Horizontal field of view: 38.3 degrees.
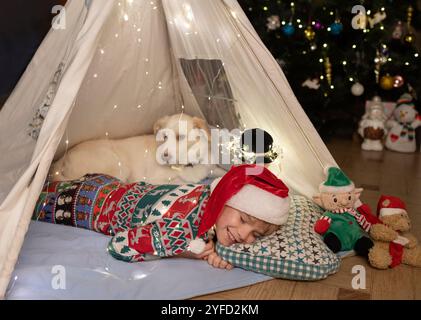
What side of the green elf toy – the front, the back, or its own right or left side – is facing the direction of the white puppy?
right

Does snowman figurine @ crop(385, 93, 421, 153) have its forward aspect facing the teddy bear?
yes

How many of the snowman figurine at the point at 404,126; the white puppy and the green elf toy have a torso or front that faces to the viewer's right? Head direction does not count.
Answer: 1

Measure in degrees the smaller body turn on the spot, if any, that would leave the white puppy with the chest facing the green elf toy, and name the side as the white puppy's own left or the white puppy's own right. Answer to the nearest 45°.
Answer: approximately 45° to the white puppy's own right

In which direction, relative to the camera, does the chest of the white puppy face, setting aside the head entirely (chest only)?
to the viewer's right

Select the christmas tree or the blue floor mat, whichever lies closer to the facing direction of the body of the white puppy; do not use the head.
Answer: the christmas tree

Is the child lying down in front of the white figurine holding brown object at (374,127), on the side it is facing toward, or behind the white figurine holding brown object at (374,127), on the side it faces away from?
in front

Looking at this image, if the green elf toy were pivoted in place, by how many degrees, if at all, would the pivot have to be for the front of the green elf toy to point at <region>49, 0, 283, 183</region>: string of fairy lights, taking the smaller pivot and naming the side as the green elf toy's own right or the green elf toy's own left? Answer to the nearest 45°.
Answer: approximately 90° to the green elf toy's own right

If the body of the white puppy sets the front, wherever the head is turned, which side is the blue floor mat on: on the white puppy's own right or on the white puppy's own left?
on the white puppy's own right

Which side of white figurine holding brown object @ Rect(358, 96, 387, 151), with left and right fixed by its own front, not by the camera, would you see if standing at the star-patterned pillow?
front

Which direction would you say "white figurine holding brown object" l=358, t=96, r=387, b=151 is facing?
toward the camera

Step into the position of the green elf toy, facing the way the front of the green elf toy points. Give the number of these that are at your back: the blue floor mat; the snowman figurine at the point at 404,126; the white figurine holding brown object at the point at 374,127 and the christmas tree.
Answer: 3

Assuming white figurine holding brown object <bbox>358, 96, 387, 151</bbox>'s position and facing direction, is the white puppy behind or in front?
in front
